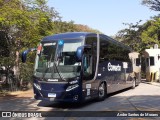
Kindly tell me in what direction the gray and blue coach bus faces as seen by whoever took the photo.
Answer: facing the viewer and to the left of the viewer

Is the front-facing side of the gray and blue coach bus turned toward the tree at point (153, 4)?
no

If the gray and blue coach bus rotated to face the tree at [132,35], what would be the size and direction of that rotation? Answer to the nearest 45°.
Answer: approximately 135° to its right
